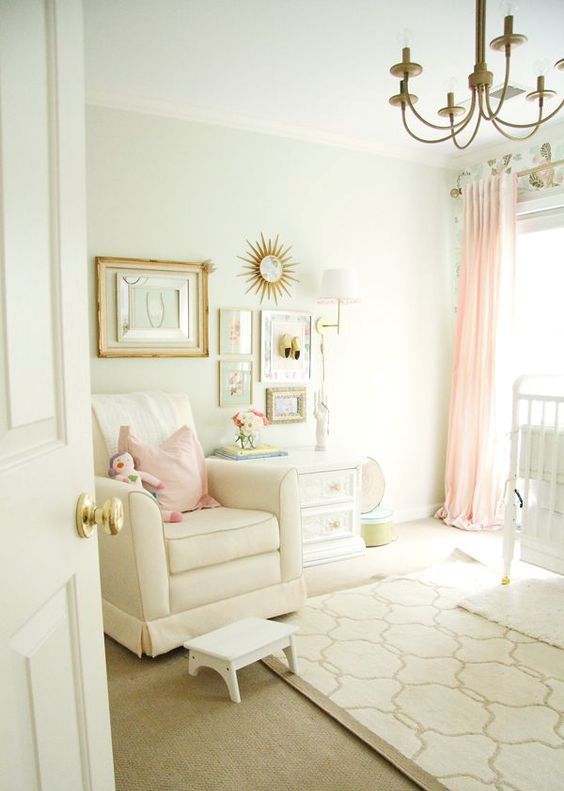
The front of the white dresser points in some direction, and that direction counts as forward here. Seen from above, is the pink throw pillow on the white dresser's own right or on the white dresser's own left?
on the white dresser's own right

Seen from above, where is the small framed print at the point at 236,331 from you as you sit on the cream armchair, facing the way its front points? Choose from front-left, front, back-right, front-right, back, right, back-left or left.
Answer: back-left

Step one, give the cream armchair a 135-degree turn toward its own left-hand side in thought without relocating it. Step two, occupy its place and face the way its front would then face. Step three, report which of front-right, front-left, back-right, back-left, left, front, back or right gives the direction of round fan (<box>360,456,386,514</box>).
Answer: front-right

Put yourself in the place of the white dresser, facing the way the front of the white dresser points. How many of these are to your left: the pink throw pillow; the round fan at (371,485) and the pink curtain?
2

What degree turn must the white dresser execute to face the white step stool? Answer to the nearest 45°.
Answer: approximately 45° to its right

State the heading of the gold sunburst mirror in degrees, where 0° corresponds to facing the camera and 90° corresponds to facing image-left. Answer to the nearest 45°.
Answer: approximately 315°

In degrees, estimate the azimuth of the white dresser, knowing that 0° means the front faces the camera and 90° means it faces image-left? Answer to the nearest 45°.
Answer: approximately 315°
